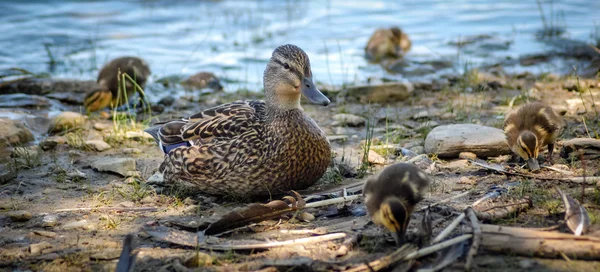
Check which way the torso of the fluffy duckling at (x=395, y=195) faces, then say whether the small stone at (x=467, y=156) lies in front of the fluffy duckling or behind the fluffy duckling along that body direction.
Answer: behind

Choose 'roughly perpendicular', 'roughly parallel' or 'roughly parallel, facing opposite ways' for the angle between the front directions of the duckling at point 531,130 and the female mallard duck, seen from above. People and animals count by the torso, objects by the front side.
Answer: roughly perpendicular

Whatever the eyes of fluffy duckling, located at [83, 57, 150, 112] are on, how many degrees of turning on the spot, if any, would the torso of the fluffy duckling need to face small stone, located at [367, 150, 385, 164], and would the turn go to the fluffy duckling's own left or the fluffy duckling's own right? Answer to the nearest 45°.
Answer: approximately 90° to the fluffy duckling's own left

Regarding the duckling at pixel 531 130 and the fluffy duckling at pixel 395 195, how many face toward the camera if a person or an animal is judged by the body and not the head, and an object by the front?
2

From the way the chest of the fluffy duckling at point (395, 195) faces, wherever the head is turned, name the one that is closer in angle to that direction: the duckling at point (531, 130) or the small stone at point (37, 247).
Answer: the small stone

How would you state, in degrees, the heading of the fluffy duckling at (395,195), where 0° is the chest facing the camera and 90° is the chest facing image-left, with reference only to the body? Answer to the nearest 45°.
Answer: approximately 0°

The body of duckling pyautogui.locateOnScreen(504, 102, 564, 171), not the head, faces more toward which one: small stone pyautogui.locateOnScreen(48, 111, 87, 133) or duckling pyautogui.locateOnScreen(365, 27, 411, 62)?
the small stone

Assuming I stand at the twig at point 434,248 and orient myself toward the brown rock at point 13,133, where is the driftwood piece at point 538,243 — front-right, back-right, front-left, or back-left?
back-right

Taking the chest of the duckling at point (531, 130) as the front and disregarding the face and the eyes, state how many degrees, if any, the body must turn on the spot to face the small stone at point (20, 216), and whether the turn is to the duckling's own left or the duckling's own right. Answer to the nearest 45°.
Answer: approximately 45° to the duckling's own right
